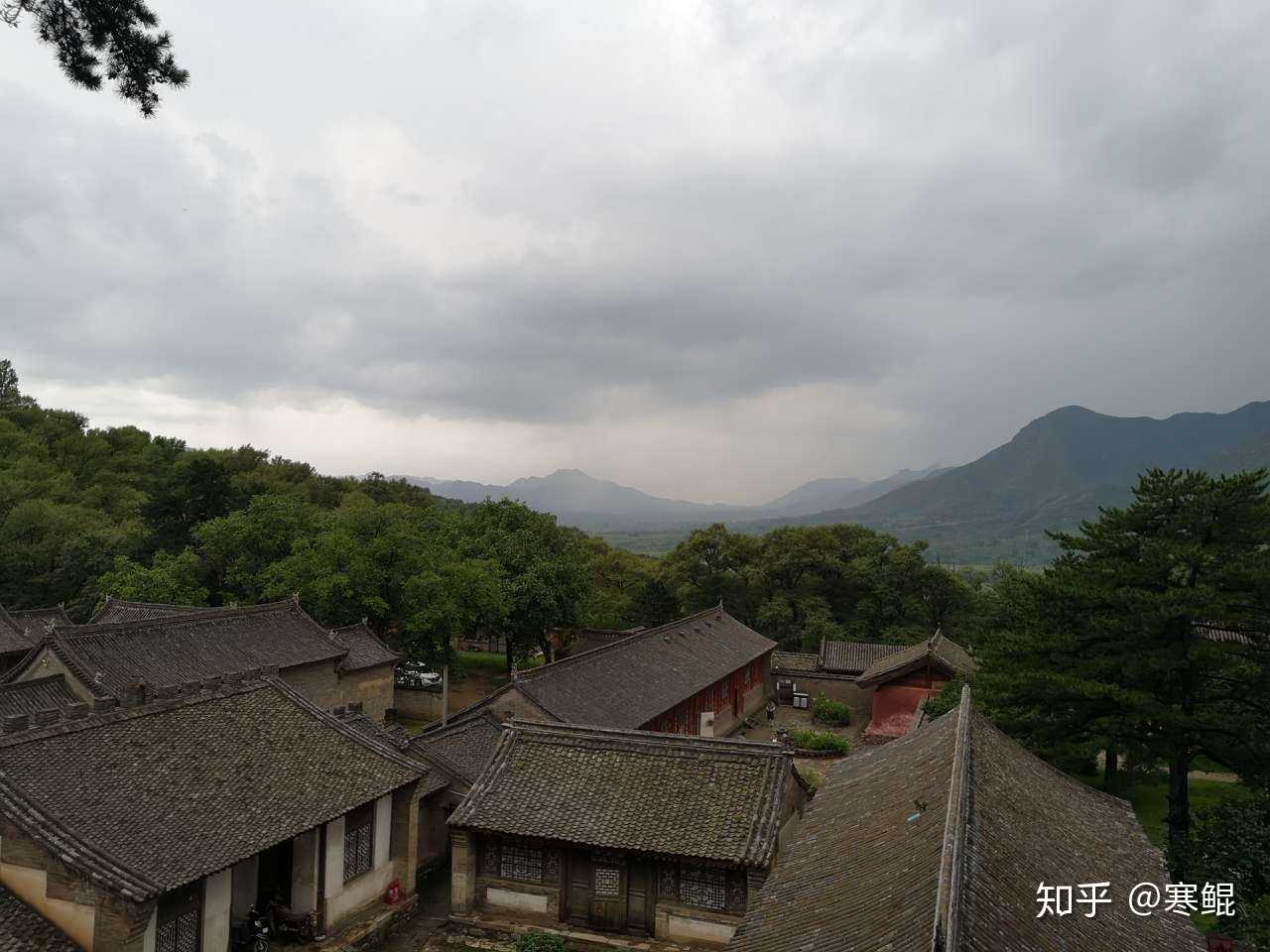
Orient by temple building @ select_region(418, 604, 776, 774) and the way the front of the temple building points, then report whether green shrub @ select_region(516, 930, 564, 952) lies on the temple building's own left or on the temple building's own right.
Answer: on the temple building's own right

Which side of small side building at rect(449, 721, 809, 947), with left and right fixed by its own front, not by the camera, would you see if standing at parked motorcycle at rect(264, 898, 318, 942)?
right

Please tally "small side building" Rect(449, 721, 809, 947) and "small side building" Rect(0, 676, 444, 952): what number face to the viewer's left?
0

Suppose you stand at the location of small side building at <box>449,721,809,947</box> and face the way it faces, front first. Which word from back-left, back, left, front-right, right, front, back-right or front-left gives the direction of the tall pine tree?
left

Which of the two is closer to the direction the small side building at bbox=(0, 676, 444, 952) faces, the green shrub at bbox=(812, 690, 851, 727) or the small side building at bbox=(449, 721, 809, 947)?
the small side building

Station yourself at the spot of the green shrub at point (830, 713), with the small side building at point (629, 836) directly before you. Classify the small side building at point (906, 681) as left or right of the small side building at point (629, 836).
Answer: left

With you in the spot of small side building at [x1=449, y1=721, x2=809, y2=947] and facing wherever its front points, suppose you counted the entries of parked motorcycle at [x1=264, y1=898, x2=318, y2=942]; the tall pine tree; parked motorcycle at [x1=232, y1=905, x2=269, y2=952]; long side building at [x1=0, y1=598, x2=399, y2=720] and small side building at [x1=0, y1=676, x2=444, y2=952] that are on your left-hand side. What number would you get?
1

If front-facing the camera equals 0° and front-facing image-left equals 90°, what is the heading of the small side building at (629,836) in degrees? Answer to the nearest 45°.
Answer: approximately 0°

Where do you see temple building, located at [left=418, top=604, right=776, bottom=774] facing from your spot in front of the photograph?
facing the viewer and to the right of the viewer

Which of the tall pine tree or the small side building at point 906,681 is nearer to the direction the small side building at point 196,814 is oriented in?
the tall pine tree

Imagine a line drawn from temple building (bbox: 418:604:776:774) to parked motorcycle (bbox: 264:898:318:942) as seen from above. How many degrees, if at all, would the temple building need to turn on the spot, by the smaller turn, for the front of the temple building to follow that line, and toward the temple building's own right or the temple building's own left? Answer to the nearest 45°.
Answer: approximately 90° to the temple building's own right
